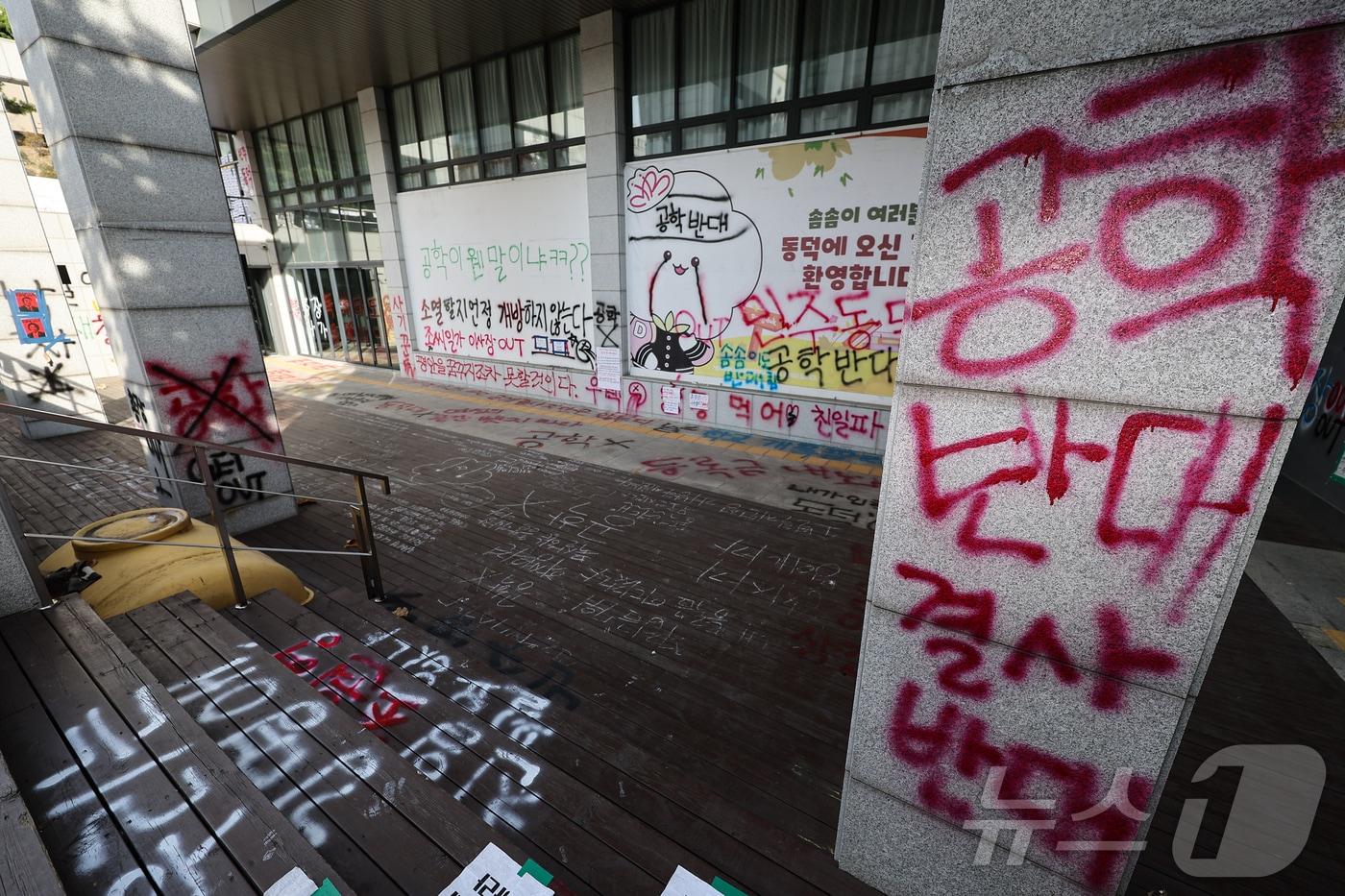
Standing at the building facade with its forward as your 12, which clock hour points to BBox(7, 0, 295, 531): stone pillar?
The stone pillar is roughly at 12 o'clock from the building facade.

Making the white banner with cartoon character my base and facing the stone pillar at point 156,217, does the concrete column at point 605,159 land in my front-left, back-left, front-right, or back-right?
front-right

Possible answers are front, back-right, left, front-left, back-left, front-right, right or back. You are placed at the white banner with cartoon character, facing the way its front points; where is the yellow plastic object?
front

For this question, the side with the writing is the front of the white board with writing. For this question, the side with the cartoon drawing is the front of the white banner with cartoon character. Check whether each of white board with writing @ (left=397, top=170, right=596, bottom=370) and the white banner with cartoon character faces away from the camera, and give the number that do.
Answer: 0

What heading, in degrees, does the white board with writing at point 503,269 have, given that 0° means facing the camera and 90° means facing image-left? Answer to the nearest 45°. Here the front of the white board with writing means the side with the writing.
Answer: approximately 45°

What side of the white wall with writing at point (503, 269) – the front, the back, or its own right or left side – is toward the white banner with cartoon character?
left

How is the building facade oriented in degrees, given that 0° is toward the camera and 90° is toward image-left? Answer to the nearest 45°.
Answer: approximately 45°

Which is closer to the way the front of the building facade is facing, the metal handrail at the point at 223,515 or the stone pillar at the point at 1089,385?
the metal handrail

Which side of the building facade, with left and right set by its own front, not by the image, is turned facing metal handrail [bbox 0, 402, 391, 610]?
front

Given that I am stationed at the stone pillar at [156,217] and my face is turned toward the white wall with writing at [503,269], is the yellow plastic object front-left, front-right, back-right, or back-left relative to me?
back-right

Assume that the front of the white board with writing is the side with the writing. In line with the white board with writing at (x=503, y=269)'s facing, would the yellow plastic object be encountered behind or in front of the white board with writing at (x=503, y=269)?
in front

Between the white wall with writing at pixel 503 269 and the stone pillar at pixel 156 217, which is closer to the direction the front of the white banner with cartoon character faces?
the stone pillar

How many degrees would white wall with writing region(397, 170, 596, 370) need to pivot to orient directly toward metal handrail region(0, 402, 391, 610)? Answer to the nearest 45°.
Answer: approximately 45° to its left

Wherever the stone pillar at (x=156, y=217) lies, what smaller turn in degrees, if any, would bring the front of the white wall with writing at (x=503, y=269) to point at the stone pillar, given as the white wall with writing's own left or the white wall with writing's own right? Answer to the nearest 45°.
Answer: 0° — it already faces it

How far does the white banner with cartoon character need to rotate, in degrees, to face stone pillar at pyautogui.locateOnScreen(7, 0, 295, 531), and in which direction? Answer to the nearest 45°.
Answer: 0° — it already faces it

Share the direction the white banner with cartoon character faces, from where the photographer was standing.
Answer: facing the viewer and to the left of the viewer

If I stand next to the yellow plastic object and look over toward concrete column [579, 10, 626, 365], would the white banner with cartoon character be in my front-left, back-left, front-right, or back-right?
front-right

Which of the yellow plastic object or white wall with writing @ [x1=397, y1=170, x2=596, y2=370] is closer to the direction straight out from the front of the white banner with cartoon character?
the yellow plastic object
